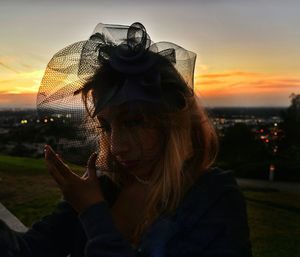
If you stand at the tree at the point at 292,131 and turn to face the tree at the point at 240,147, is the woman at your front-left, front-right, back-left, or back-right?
front-left

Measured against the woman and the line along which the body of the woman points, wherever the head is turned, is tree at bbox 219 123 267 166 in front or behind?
behind

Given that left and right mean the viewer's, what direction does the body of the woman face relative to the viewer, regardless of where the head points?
facing the viewer and to the left of the viewer

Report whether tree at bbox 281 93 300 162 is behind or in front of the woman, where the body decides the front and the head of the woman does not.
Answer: behind

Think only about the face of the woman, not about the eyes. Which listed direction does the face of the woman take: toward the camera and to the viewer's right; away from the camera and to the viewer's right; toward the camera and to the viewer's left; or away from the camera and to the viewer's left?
toward the camera and to the viewer's left

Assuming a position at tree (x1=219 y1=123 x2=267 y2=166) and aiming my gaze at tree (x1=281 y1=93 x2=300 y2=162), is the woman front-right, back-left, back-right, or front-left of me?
back-right

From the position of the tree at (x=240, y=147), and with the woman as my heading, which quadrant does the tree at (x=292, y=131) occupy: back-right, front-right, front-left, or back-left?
back-left
